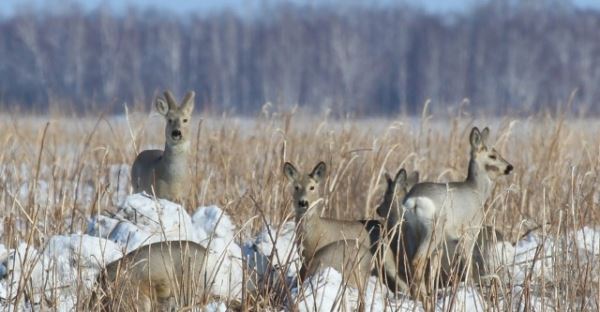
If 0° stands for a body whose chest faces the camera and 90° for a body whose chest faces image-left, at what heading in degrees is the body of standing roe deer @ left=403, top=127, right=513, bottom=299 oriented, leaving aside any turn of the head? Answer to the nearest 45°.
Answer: approximately 225°

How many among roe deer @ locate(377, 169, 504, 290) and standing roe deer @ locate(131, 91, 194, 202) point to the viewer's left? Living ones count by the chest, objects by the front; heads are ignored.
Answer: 1

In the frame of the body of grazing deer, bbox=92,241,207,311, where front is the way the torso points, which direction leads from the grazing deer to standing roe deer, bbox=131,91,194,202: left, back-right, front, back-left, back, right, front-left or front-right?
right

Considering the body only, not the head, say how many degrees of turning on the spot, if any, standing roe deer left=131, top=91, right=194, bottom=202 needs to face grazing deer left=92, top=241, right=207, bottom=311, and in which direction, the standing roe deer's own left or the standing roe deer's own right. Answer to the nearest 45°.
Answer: approximately 45° to the standing roe deer's own right

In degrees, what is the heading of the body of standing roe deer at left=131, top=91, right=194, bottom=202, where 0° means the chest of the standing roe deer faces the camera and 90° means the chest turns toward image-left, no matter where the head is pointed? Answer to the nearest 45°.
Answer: approximately 315°

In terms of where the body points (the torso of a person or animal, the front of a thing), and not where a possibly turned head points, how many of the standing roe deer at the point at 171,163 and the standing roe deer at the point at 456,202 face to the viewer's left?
0

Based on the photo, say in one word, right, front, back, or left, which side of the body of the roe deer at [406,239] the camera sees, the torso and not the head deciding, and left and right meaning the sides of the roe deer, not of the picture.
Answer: left

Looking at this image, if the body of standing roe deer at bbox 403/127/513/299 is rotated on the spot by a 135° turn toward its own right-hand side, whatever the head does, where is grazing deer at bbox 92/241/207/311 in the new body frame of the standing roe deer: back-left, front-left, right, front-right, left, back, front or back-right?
front-right

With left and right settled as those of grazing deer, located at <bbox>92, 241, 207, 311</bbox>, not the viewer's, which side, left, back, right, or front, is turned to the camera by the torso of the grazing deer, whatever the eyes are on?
left

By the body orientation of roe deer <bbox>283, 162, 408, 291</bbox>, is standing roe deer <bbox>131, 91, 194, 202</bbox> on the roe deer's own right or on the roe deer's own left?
on the roe deer's own right

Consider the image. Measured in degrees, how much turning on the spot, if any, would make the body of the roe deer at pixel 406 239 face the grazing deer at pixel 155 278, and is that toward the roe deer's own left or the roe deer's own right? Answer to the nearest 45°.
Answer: approximately 45° to the roe deer's own left

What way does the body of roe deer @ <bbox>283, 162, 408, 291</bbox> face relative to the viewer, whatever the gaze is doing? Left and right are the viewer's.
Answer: facing the viewer and to the left of the viewer
